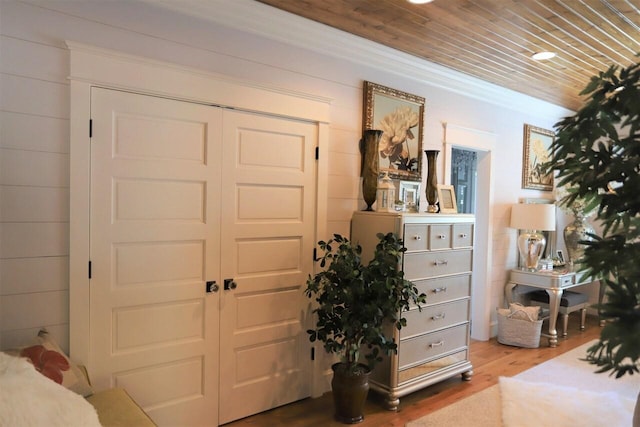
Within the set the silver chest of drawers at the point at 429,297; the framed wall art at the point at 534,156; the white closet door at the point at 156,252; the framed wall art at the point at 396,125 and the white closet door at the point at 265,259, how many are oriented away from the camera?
0

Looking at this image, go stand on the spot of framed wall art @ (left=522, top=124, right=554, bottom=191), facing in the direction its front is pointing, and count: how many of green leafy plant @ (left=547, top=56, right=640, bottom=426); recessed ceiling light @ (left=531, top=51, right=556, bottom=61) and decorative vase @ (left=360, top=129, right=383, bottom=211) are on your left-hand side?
0

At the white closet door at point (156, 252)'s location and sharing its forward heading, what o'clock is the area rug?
The area rug is roughly at 11 o'clock from the white closet door.

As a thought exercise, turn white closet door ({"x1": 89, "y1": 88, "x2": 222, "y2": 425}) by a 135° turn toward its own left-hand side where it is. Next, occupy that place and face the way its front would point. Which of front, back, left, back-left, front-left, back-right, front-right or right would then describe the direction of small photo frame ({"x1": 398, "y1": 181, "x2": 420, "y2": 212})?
right

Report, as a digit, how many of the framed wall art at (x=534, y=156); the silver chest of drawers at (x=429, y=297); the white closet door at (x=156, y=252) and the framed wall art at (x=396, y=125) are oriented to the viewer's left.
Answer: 0

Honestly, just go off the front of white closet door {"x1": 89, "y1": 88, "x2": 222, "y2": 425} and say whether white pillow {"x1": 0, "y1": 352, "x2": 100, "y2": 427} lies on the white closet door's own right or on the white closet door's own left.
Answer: on the white closet door's own right

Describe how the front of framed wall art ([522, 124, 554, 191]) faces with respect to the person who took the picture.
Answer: facing the viewer and to the right of the viewer

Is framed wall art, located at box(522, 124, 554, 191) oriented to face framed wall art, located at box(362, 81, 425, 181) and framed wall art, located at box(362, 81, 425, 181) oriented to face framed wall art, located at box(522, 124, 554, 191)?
no

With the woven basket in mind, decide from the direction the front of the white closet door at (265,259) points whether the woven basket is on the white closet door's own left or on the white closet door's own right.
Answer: on the white closet door's own left

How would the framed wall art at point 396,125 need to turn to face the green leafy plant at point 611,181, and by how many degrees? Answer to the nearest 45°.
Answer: approximately 45° to its right

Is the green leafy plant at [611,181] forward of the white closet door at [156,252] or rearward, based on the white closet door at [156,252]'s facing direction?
forward

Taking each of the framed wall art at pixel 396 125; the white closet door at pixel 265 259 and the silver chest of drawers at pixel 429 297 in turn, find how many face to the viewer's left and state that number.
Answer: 0

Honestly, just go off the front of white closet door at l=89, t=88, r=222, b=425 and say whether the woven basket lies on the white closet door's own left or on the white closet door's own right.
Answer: on the white closet door's own left

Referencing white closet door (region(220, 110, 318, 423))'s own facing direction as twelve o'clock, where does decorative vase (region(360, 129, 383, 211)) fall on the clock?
The decorative vase is roughly at 10 o'clock from the white closet door.

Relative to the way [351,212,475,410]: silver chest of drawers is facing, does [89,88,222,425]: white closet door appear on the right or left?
on its right

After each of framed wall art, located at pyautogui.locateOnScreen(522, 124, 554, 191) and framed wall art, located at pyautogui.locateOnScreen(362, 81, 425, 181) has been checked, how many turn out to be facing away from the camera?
0

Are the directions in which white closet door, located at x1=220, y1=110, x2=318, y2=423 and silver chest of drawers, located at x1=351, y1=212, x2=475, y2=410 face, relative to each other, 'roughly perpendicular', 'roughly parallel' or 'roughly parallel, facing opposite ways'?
roughly parallel

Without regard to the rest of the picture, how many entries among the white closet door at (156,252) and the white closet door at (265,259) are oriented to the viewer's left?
0

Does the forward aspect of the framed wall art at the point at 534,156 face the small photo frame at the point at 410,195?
no

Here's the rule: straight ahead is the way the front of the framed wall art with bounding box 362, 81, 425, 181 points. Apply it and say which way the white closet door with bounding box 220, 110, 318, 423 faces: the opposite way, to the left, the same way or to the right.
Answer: the same way

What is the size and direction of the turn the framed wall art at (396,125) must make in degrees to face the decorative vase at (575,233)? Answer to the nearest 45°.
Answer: approximately 90° to its left
